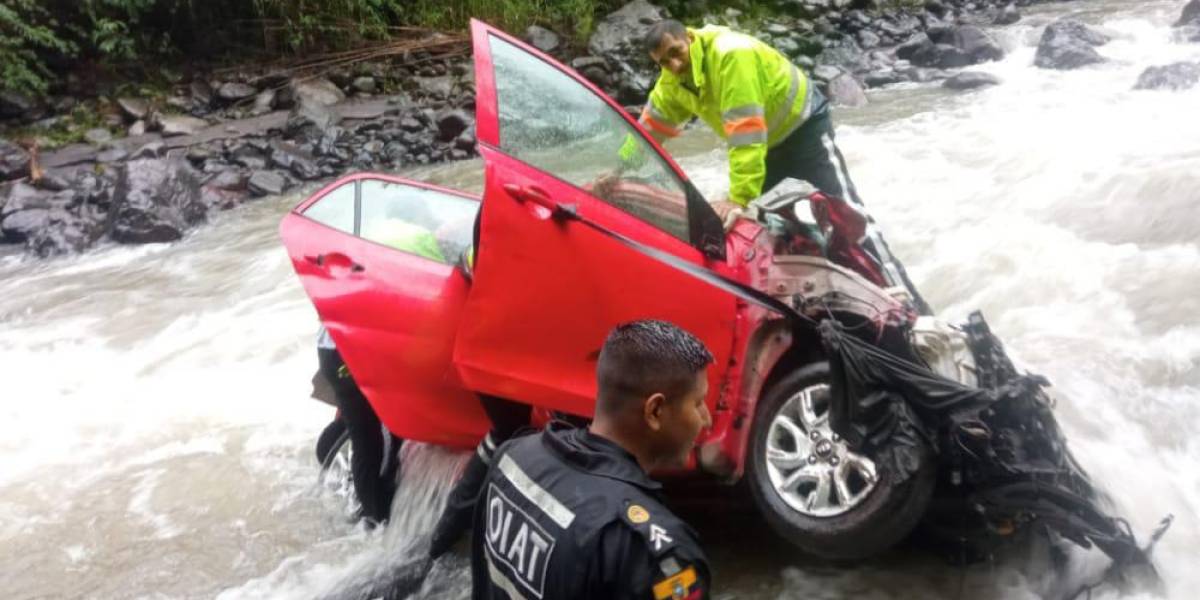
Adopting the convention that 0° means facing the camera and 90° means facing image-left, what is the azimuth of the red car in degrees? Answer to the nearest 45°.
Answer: approximately 315°

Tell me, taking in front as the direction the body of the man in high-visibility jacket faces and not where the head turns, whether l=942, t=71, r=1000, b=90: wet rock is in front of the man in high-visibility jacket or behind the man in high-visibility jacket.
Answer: behind

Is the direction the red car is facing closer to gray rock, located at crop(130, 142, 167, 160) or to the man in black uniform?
the man in black uniform

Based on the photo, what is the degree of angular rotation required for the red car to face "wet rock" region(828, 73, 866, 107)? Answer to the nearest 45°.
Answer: approximately 135° to its left

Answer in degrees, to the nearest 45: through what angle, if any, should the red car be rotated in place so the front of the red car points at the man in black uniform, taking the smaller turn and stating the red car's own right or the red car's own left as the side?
approximately 45° to the red car's own right

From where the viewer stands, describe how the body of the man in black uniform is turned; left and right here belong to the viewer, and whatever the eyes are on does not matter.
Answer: facing away from the viewer and to the right of the viewer

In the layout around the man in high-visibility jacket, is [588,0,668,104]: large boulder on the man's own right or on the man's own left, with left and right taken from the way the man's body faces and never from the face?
on the man's own right

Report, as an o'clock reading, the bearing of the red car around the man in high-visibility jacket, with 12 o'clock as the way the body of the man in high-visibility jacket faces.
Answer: The red car is roughly at 11 o'clock from the man in high-visibility jacket.

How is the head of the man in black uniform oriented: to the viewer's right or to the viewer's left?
to the viewer's right

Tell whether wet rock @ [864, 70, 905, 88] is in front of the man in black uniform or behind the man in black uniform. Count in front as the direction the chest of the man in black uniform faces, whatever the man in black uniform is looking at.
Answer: in front

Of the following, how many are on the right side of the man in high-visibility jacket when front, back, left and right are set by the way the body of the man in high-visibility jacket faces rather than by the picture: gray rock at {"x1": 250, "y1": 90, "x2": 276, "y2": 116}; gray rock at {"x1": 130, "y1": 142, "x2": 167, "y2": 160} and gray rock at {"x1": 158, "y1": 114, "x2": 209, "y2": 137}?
3
